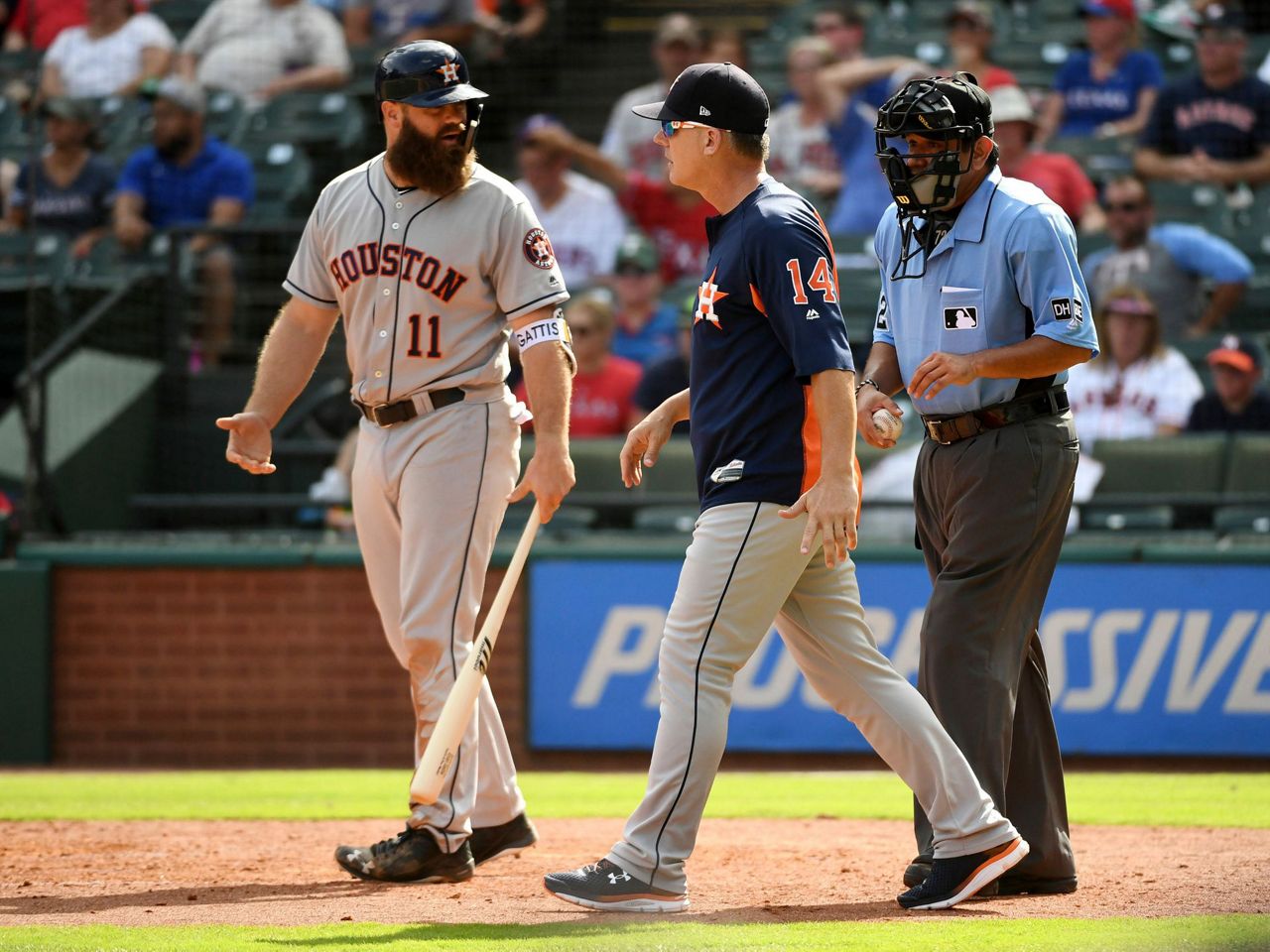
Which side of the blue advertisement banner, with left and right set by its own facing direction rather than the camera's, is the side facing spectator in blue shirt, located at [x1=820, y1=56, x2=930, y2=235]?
back

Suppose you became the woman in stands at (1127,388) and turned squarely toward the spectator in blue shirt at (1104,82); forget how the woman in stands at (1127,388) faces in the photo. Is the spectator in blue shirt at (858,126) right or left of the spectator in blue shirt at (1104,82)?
left

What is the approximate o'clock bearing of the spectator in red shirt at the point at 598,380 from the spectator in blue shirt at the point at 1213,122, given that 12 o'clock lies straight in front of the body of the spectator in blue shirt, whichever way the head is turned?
The spectator in red shirt is roughly at 2 o'clock from the spectator in blue shirt.

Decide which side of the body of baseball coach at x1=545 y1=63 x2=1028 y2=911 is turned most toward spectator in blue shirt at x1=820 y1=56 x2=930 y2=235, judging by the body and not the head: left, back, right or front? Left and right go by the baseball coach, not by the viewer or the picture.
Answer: right

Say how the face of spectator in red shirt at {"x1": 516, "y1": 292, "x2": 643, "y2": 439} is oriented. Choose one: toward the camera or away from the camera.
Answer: toward the camera

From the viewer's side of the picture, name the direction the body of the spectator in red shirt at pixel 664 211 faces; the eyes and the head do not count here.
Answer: toward the camera

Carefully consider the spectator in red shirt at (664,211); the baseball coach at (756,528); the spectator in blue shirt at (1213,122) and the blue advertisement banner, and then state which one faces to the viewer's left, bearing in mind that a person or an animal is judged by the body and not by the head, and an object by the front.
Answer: the baseball coach

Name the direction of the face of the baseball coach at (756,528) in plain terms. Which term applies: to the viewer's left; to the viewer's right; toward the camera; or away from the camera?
to the viewer's left

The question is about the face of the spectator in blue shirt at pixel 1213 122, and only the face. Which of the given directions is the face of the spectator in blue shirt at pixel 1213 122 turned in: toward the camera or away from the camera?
toward the camera

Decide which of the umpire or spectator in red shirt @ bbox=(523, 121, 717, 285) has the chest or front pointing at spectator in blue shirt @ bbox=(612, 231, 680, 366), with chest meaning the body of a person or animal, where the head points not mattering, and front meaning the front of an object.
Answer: the spectator in red shirt

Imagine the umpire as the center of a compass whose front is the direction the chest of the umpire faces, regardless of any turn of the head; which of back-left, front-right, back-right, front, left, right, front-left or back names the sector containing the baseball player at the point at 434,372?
front-right

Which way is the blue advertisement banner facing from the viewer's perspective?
toward the camera

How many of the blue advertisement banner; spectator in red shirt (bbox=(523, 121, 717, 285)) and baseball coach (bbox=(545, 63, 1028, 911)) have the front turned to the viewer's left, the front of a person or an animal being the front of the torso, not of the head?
1
